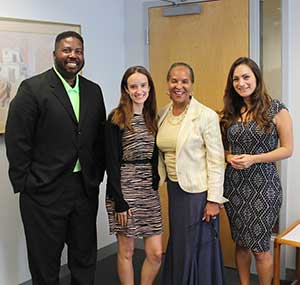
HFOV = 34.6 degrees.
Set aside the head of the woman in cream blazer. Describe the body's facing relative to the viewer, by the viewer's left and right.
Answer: facing the viewer and to the left of the viewer

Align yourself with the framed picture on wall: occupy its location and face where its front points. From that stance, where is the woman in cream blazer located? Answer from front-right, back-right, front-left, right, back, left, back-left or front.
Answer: front

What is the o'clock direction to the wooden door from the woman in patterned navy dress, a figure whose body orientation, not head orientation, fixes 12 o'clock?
The wooden door is roughly at 4 o'clock from the woman in patterned navy dress.

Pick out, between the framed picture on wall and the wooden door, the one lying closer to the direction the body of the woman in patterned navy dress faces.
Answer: the framed picture on wall

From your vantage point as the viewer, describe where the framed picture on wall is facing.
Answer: facing the viewer and to the right of the viewer

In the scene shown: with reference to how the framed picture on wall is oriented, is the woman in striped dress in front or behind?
in front

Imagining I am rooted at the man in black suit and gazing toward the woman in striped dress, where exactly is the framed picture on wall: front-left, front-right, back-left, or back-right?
back-left

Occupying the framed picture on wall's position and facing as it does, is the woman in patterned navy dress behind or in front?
in front

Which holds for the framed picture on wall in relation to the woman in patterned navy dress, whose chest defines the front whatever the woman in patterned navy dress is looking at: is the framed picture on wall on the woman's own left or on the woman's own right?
on the woman's own right

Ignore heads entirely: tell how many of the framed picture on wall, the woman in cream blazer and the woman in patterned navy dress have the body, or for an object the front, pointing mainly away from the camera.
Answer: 0
